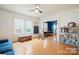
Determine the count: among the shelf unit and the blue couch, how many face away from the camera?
0

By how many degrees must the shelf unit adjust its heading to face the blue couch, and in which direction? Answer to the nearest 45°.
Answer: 0° — it already faces it

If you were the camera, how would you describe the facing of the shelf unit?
facing the viewer and to the left of the viewer
